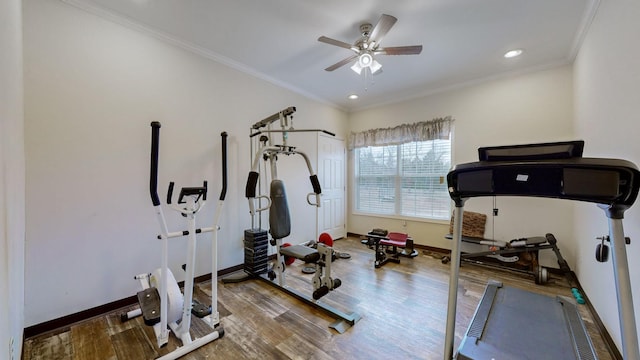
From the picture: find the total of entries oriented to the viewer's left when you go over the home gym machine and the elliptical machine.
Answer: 0

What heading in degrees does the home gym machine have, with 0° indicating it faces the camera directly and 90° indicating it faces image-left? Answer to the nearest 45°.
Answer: approximately 315°

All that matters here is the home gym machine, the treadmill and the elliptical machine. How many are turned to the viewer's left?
0
